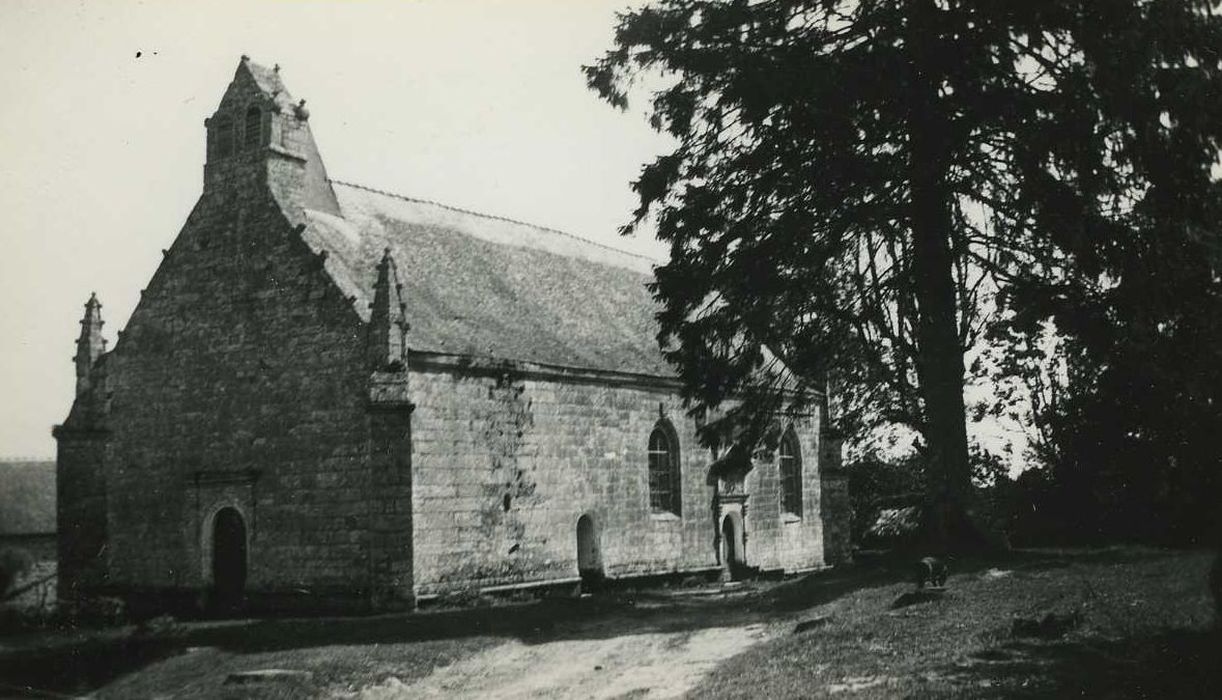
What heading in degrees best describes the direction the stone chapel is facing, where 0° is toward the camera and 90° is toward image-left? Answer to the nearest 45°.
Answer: approximately 45°
